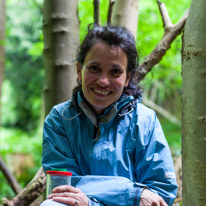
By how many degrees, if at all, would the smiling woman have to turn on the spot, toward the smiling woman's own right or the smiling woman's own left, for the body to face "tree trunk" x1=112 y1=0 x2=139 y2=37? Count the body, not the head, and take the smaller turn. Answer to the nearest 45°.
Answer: approximately 180°

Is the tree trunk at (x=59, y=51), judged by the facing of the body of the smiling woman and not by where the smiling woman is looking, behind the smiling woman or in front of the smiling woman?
behind

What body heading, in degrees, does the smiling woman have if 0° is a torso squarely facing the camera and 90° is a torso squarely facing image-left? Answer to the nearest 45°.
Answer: approximately 0°
